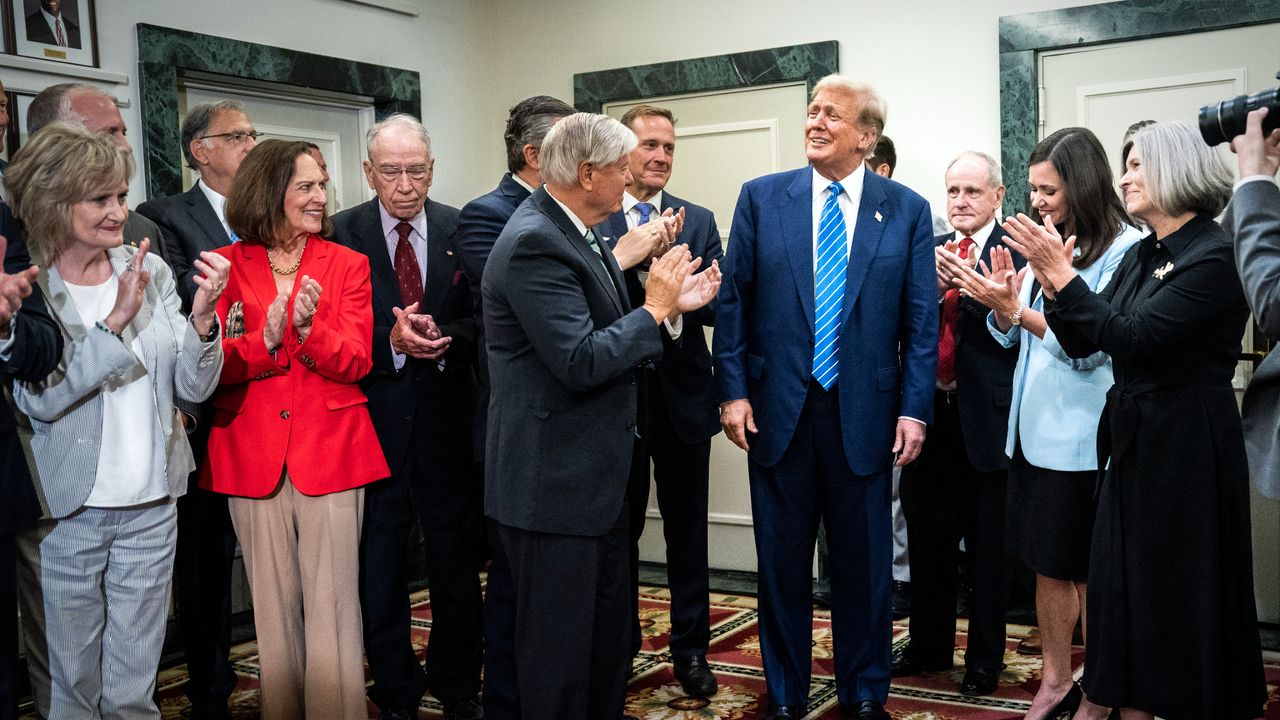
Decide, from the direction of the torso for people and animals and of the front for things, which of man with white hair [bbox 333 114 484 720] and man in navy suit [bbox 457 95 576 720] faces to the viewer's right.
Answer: the man in navy suit

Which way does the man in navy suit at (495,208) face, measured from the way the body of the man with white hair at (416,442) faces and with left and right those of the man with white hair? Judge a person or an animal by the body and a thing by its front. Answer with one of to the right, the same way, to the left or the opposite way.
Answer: to the left

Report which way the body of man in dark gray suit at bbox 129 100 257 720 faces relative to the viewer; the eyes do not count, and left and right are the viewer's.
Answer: facing the viewer and to the right of the viewer

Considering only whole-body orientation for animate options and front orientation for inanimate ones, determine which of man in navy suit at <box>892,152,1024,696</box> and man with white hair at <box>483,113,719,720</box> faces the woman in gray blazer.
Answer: the man in navy suit

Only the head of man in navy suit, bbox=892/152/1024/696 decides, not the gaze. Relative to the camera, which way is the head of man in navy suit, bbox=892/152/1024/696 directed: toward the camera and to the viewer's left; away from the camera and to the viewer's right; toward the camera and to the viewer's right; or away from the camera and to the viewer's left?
toward the camera and to the viewer's left

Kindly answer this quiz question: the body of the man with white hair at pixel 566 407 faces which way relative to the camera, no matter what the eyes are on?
to the viewer's right

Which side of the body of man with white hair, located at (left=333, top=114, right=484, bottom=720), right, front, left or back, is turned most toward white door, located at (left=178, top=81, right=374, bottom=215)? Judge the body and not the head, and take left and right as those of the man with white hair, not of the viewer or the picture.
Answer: back

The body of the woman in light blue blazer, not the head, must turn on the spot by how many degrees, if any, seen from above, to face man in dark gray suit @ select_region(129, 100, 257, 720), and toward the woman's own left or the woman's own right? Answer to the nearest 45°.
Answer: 0° — they already face them

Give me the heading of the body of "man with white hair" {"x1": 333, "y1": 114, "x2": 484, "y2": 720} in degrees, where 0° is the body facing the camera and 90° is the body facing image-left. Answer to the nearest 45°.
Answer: approximately 0°

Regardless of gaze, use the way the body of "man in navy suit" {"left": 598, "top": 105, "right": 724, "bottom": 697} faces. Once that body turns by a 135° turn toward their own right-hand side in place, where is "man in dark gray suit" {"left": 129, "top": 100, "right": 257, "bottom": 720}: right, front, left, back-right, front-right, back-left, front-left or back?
front-left

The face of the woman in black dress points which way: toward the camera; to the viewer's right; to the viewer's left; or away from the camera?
to the viewer's left

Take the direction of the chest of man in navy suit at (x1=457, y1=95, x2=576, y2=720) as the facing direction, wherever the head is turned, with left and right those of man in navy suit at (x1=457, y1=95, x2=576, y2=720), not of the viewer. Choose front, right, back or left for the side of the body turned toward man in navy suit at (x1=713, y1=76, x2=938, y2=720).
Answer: front

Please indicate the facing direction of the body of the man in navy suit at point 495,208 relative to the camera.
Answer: to the viewer's right

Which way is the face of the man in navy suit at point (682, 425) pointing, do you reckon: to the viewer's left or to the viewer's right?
to the viewer's right

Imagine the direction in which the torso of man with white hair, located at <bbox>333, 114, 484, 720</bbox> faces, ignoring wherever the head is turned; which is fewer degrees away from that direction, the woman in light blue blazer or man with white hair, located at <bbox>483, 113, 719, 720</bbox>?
the man with white hair

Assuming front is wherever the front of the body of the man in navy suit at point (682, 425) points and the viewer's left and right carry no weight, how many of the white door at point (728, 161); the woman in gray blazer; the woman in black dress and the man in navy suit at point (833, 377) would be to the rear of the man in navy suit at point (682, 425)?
1

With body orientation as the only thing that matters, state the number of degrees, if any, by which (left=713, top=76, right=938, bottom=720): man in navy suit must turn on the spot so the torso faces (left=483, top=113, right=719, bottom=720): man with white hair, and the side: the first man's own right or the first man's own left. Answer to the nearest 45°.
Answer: approximately 45° to the first man's own right

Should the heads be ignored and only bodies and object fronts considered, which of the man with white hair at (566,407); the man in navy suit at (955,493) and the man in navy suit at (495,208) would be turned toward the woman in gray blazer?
the man in navy suit at (955,493)
